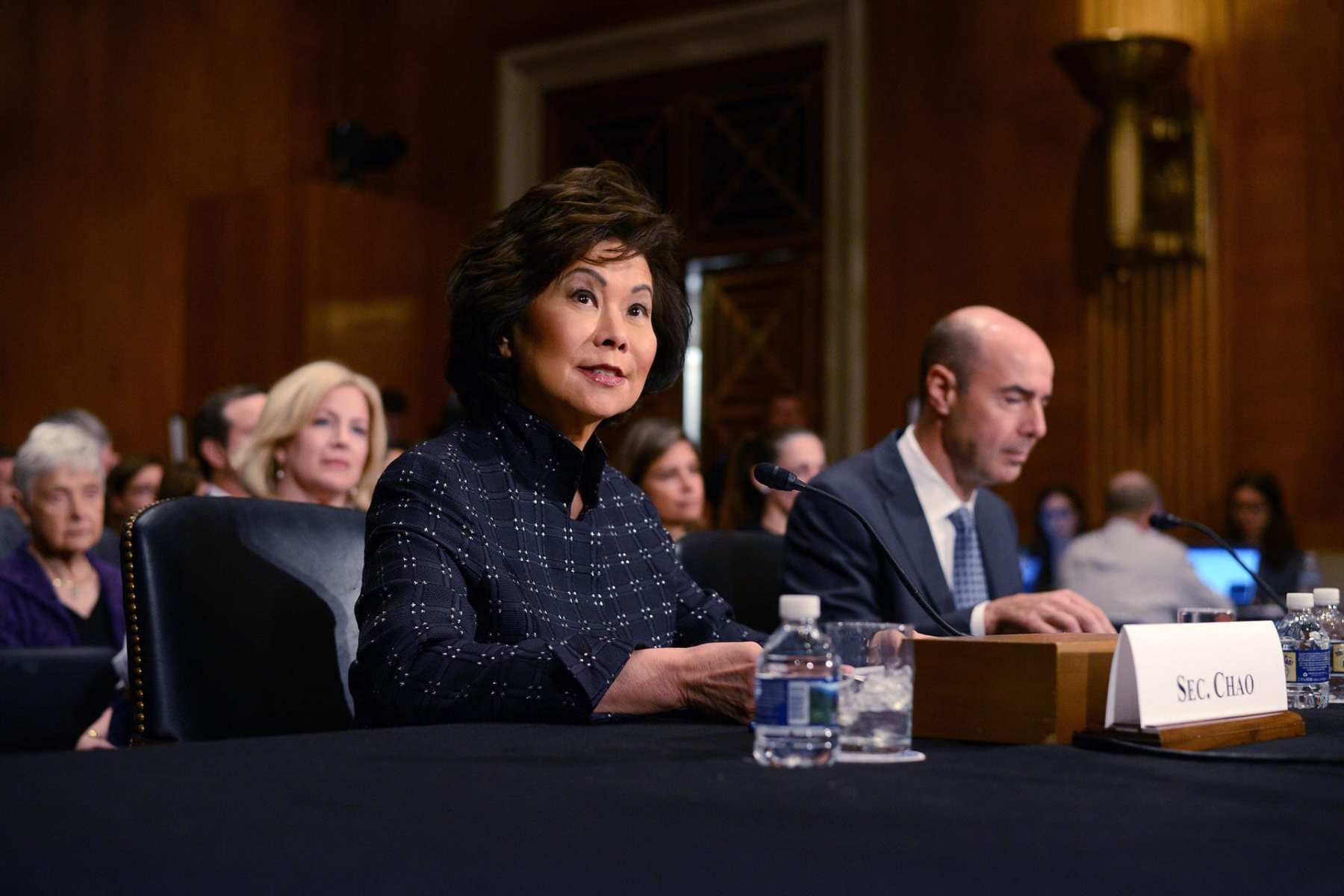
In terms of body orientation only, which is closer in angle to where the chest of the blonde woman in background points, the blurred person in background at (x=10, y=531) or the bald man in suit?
the bald man in suit

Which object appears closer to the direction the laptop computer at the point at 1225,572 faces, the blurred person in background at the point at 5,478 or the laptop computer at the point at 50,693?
the laptop computer

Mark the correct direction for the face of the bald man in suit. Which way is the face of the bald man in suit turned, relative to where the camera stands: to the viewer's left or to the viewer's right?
to the viewer's right

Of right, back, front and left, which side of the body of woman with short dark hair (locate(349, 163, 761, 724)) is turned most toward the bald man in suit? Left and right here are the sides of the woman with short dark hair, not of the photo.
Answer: left

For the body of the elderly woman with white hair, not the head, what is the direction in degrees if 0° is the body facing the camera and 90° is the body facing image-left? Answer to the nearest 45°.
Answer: approximately 315°

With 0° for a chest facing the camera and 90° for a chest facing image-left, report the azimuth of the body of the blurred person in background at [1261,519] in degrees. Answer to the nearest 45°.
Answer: approximately 45°

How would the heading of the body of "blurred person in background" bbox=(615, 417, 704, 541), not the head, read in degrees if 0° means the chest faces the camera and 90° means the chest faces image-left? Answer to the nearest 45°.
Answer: approximately 315°
